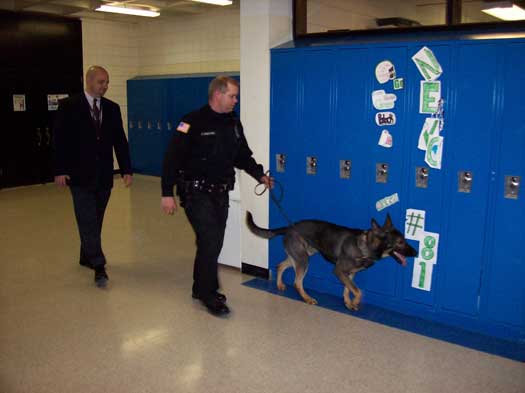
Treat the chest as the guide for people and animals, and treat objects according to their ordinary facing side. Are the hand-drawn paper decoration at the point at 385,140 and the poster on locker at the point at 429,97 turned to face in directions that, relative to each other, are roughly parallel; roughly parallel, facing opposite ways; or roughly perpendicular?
roughly parallel

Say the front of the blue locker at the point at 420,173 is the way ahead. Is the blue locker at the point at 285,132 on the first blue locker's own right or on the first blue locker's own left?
on the first blue locker's own right

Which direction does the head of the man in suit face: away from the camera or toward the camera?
toward the camera

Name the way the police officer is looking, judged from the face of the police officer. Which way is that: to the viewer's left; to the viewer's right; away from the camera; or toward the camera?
to the viewer's right

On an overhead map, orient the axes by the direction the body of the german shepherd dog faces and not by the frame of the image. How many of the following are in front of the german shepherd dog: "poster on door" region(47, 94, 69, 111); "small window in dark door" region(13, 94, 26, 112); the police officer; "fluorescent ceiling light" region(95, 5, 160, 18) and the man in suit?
0

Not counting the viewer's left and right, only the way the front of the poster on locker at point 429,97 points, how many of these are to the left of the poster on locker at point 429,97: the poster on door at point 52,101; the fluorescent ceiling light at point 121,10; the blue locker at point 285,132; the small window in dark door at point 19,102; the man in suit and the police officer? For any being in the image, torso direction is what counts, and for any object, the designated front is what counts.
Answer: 0

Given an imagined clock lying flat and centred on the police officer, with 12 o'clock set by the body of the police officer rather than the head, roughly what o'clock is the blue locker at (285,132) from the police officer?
The blue locker is roughly at 9 o'clock from the police officer.

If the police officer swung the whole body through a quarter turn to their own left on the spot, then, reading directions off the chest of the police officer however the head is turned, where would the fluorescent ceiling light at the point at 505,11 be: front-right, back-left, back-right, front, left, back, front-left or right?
front-right

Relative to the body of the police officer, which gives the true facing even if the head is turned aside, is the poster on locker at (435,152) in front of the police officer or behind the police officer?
in front

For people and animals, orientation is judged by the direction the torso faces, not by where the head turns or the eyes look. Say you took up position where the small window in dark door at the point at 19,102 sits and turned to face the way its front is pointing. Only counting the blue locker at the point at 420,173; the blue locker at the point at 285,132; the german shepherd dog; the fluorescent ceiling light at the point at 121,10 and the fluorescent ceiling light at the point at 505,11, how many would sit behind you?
0

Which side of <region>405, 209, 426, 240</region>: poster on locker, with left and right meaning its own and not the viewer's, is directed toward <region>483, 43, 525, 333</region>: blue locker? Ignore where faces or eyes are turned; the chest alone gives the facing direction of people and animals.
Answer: left

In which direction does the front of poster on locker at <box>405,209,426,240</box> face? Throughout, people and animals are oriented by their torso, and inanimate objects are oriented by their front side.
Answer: toward the camera

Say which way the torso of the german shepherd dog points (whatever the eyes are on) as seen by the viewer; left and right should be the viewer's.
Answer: facing to the right of the viewer

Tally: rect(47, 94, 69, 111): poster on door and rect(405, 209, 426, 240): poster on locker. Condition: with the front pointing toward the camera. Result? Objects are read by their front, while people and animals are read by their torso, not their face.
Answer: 2
